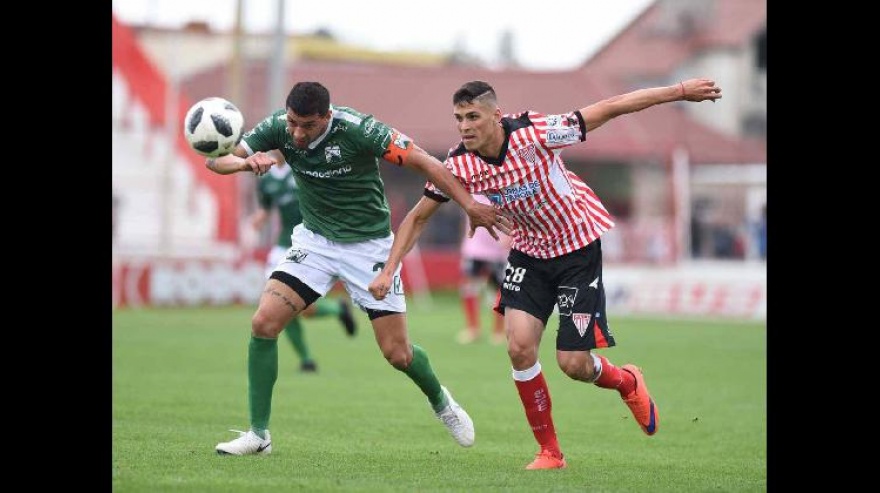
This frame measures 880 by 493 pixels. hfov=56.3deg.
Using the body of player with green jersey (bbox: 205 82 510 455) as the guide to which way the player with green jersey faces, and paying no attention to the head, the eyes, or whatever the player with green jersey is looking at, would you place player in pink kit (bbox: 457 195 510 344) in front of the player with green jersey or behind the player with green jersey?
behind

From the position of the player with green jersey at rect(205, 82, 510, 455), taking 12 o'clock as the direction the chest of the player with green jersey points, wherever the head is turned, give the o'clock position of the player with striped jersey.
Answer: The player with striped jersey is roughly at 8 o'clock from the player with green jersey.

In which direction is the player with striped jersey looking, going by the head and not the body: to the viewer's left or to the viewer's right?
to the viewer's left

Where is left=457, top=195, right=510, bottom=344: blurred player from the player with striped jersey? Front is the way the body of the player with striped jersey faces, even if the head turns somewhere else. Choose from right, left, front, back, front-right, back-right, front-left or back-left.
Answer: back-right
